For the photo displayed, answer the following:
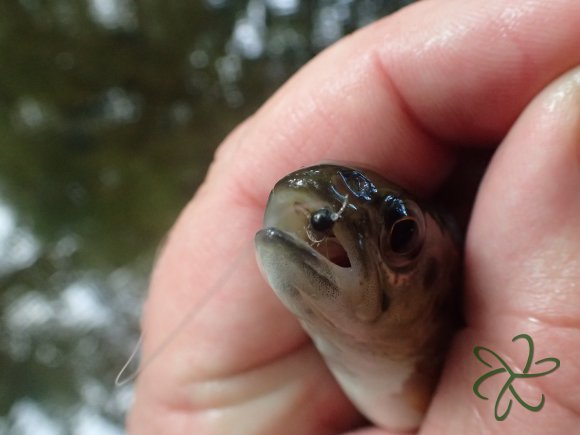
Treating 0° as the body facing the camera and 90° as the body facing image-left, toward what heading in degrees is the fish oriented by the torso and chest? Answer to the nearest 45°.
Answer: approximately 45°
